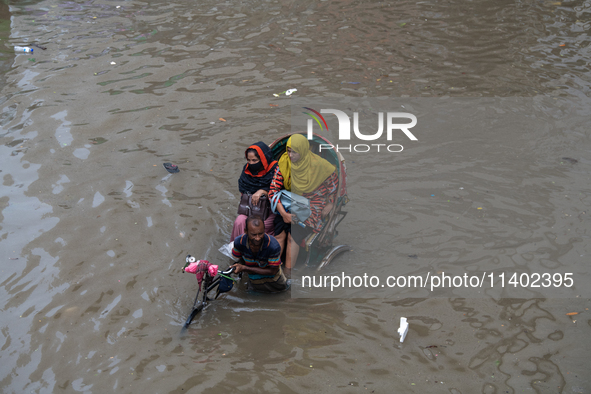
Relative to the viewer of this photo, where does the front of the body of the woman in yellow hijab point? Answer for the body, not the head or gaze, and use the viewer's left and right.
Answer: facing the viewer and to the left of the viewer

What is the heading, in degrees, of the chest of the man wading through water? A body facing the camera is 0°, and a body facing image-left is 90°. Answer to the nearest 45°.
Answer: approximately 45°

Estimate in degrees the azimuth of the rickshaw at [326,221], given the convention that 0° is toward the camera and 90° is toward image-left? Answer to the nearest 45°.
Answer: approximately 45°

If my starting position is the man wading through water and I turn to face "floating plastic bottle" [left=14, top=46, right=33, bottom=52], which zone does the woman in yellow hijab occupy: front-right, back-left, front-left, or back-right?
front-right

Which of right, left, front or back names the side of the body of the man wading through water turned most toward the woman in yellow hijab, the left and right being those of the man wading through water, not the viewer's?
back

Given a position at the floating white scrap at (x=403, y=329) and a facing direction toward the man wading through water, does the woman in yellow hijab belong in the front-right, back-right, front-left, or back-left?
front-right

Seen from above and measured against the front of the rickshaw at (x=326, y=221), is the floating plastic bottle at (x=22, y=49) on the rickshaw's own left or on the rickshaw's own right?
on the rickshaw's own right

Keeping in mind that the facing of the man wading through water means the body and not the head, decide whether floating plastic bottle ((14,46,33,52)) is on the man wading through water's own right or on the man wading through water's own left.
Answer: on the man wading through water's own right

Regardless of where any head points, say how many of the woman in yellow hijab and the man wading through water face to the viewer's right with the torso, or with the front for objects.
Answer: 0
